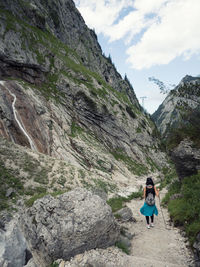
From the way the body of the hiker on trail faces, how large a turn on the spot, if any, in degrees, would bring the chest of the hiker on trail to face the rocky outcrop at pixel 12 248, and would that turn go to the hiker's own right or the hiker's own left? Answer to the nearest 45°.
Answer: approximately 90° to the hiker's own left

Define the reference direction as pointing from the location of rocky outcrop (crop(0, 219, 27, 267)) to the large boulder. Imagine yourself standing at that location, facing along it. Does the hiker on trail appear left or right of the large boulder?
left

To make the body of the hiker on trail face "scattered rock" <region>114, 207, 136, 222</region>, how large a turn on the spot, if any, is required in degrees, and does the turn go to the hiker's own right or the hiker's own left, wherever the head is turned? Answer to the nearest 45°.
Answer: approximately 45° to the hiker's own left

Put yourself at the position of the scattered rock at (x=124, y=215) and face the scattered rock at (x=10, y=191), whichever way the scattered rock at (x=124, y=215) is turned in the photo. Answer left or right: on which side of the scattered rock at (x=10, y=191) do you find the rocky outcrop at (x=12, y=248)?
left

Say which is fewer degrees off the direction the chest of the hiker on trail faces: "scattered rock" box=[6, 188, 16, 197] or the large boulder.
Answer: the scattered rock

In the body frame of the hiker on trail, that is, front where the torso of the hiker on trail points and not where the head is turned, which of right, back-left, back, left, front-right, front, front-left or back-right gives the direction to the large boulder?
back-left

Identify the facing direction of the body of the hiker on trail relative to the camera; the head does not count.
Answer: away from the camera
